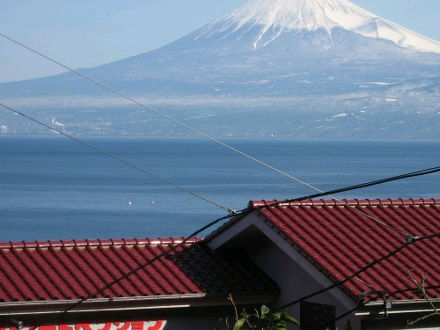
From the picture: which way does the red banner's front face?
toward the camera
